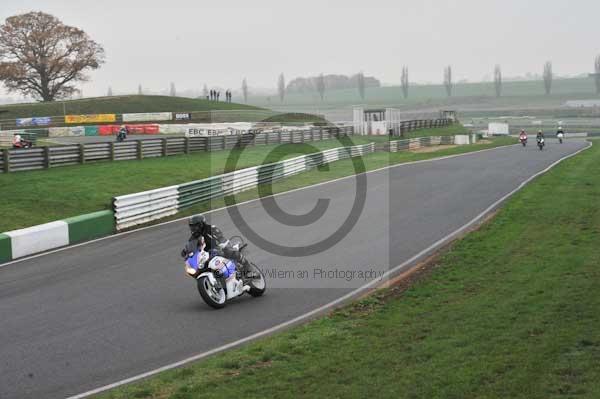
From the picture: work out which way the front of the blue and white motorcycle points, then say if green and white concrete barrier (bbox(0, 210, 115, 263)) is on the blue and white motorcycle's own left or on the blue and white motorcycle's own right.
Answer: on the blue and white motorcycle's own right

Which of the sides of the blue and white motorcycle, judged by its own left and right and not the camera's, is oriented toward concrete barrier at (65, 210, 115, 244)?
right

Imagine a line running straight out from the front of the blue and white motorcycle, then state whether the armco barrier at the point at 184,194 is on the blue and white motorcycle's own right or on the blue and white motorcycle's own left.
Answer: on the blue and white motorcycle's own right

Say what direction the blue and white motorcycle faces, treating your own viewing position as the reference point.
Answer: facing the viewer and to the left of the viewer

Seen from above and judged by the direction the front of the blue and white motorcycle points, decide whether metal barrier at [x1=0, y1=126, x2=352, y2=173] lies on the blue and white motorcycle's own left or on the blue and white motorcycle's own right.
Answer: on the blue and white motorcycle's own right

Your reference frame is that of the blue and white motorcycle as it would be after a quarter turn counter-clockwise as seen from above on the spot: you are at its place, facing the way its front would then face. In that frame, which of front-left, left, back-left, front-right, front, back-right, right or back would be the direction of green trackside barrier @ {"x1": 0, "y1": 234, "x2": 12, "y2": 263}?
back

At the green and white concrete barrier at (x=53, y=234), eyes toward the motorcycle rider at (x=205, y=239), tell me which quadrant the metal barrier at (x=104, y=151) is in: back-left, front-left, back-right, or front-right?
back-left
